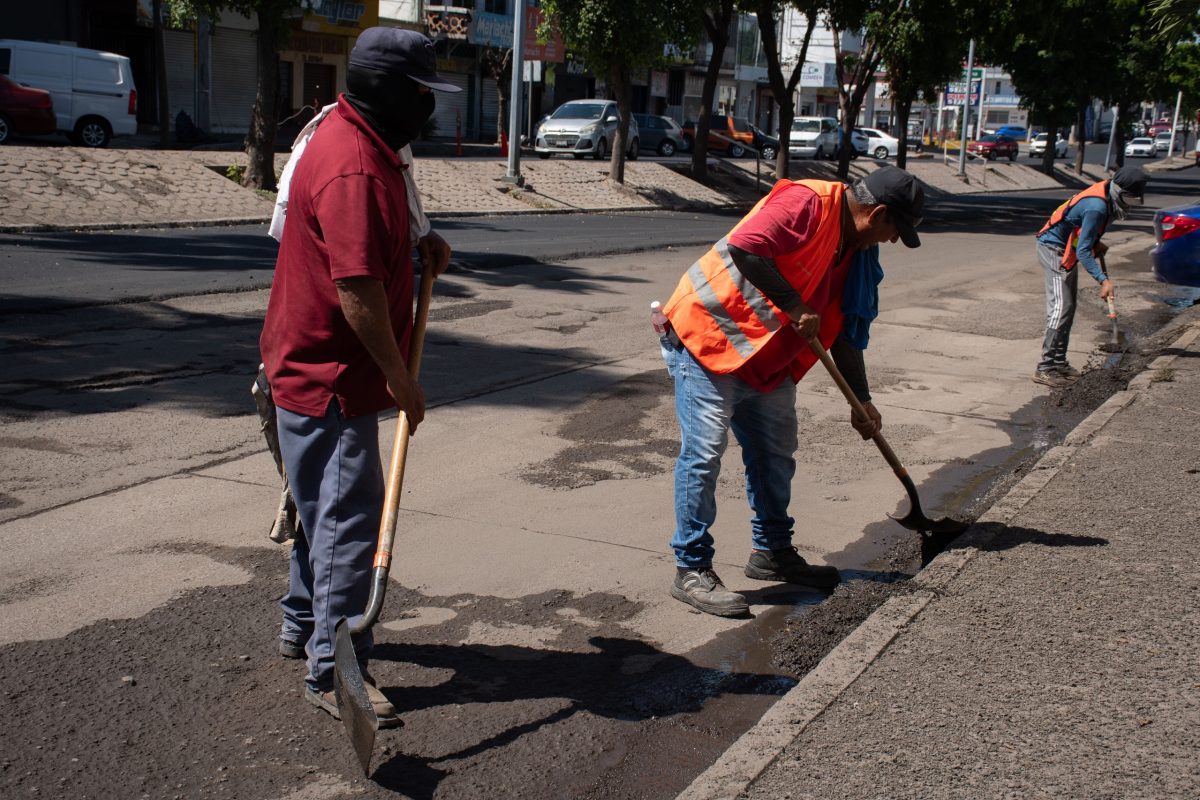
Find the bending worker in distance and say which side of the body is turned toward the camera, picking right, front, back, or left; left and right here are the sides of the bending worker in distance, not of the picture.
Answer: right

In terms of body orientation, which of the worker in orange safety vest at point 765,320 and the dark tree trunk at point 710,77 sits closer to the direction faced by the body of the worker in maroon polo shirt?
the worker in orange safety vest

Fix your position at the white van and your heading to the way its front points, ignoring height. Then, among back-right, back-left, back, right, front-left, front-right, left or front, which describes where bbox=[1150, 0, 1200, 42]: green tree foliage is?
back-left

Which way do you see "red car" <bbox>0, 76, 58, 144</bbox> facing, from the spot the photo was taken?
facing to the left of the viewer

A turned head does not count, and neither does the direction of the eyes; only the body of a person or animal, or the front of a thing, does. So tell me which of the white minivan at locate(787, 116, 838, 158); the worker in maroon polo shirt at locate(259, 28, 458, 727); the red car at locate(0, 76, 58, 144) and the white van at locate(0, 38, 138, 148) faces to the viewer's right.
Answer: the worker in maroon polo shirt

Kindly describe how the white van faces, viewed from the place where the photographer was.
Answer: facing to the left of the viewer

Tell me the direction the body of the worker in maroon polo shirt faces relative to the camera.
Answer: to the viewer's right

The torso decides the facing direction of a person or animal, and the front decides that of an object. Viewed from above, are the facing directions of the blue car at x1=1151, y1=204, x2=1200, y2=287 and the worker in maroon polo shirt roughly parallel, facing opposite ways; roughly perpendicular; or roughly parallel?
roughly parallel

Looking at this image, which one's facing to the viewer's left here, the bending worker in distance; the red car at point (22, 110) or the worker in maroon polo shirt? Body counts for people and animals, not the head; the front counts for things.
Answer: the red car

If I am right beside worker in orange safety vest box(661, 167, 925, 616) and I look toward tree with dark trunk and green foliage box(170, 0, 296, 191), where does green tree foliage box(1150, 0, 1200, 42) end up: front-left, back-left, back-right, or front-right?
front-right

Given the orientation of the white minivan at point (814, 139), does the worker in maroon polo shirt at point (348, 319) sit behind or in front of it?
in front

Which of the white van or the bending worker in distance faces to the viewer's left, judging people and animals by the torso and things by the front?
the white van
